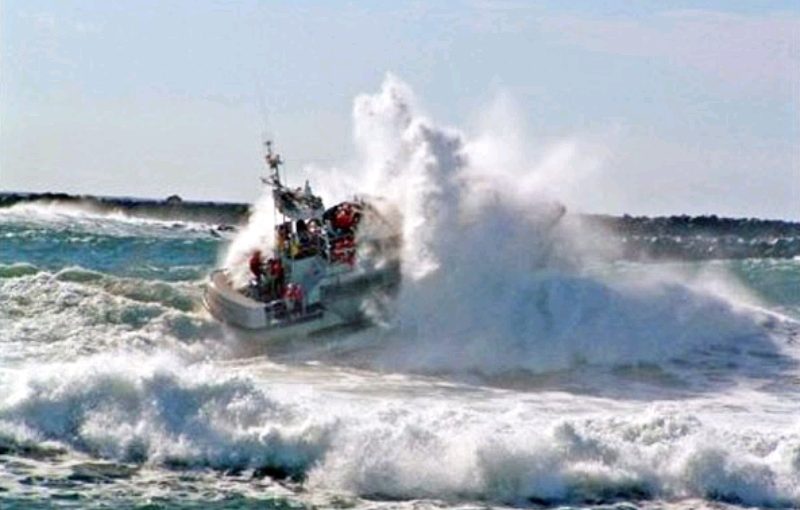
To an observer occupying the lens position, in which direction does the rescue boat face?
facing away from the viewer and to the right of the viewer
